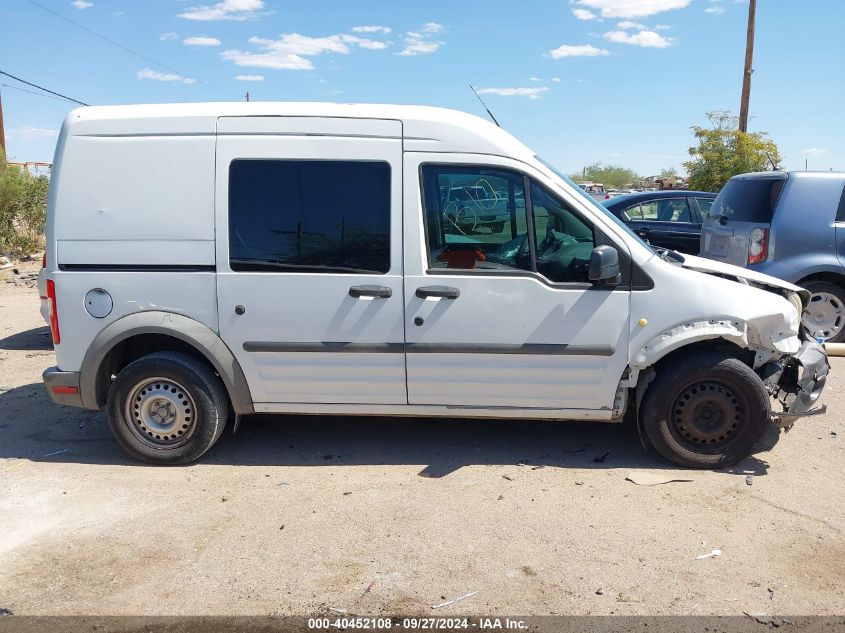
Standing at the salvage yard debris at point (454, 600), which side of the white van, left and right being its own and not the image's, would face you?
right

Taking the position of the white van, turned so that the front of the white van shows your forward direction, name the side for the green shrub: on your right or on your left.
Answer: on your left

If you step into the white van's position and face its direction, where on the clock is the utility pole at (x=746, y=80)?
The utility pole is roughly at 10 o'clock from the white van.

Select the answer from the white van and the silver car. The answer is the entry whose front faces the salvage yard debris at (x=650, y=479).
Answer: the white van

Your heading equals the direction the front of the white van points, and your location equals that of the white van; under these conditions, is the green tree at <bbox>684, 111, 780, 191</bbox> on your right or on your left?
on your left

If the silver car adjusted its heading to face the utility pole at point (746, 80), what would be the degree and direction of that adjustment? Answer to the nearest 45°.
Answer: approximately 45° to its left

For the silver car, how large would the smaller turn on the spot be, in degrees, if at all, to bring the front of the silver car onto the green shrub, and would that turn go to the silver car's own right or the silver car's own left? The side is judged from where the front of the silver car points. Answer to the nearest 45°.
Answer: approximately 135° to the silver car's own left

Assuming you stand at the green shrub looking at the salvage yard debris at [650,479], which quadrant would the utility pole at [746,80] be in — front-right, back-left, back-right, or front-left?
front-left

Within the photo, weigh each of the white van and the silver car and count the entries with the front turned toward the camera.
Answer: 0

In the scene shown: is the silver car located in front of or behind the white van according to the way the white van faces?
in front

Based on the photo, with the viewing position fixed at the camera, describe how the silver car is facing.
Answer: facing away from the viewer and to the right of the viewer

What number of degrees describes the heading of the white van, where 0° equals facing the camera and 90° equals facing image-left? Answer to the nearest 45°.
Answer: approximately 270°

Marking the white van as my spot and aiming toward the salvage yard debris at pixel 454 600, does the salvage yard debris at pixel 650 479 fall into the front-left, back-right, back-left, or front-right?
front-left
